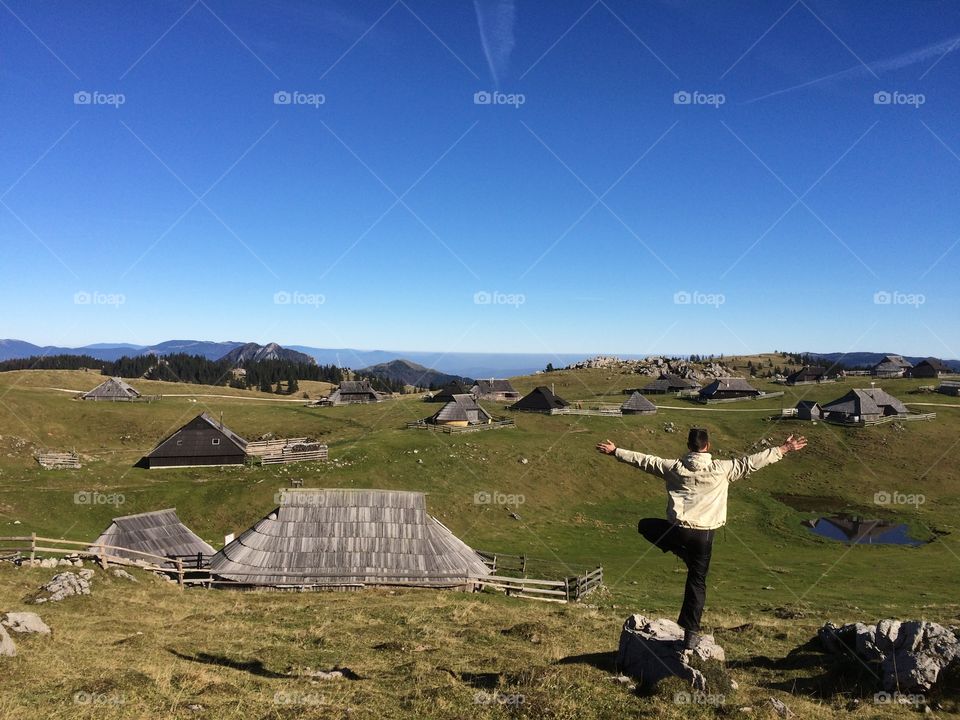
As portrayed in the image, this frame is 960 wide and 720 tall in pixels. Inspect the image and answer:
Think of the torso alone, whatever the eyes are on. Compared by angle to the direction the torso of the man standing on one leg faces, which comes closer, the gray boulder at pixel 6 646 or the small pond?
the small pond

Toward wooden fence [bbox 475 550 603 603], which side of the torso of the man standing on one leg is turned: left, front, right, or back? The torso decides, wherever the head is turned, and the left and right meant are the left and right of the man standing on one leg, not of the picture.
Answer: front

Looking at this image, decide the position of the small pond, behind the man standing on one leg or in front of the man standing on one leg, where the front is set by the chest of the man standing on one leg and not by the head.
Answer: in front

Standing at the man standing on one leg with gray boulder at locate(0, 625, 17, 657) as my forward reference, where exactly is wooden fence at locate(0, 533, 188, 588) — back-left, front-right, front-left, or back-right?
front-right

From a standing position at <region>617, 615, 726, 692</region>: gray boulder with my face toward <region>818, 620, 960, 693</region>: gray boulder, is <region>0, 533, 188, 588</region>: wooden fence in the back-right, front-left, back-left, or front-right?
back-left

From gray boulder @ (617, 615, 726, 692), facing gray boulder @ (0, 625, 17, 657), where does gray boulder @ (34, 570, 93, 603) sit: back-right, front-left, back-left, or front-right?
front-right

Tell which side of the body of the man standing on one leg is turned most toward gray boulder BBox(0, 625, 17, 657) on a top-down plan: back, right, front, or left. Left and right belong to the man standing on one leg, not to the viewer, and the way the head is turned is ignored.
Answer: left

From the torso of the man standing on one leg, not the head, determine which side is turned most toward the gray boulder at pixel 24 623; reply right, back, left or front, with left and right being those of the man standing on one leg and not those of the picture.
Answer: left

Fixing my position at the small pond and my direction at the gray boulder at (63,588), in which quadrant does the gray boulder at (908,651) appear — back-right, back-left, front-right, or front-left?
front-left

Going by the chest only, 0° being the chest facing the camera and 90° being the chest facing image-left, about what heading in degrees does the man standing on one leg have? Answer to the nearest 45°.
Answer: approximately 180°
